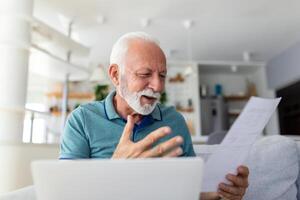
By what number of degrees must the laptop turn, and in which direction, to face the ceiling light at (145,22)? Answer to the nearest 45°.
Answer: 0° — it already faces it

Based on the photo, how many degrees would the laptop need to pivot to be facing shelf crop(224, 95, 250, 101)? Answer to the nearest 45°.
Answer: approximately 45° to its right

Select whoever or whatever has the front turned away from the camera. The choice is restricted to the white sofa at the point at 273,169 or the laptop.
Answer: the laptop

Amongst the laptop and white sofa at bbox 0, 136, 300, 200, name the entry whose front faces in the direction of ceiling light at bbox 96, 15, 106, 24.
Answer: the laptop

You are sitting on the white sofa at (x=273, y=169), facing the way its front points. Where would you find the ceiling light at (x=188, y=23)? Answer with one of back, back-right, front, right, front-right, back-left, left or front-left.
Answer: back

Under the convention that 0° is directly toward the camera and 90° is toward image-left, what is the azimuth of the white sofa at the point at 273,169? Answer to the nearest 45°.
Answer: approximately 0°

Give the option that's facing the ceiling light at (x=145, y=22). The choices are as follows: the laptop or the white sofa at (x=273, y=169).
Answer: the laptop

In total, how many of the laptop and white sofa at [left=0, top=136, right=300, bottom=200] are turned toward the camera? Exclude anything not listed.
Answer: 1

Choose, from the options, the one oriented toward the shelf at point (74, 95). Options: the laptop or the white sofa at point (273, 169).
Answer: the laptop

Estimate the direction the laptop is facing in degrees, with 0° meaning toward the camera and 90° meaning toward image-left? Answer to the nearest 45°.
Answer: approximately 180°
